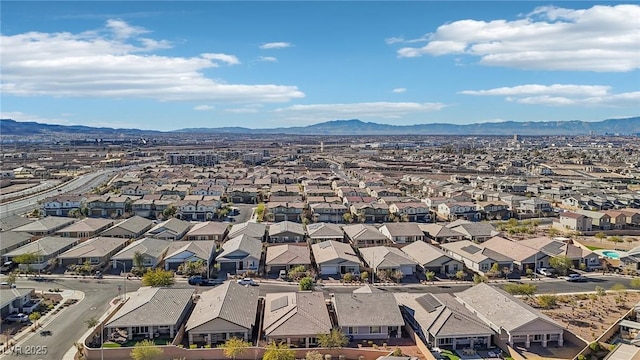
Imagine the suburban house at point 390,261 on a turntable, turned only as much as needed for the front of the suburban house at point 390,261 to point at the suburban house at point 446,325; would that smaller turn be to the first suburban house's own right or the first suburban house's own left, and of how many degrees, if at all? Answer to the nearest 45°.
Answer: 0° — it already faces it

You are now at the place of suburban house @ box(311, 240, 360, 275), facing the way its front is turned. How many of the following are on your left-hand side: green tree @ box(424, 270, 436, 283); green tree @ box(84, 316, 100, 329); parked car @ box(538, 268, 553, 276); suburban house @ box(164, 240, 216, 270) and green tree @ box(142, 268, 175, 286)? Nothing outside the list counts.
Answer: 2

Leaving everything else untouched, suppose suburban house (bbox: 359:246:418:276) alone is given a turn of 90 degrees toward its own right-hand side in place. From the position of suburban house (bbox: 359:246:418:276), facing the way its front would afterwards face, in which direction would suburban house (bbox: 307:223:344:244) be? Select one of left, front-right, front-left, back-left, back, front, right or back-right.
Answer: front-right

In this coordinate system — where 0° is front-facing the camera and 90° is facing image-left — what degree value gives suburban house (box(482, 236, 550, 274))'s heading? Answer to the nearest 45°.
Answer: approximately 315°

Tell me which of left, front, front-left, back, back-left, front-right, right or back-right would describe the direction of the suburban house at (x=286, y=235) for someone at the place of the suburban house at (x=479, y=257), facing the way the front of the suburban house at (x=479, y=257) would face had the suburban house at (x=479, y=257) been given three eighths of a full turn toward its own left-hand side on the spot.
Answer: left

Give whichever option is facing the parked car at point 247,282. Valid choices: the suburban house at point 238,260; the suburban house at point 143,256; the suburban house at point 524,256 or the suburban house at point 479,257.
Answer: the suburban house at point 238,260

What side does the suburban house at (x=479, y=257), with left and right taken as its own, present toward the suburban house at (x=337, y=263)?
right

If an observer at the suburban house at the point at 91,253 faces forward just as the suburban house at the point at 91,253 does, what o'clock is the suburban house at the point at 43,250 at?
the suburban house at the point at 43,250 is roughly at 4 o'clock from the suburban house at the point at 91,253.
